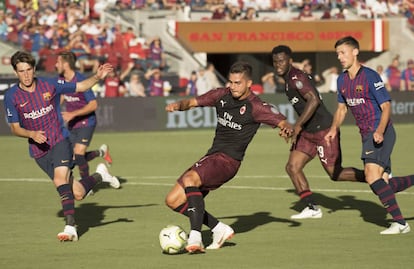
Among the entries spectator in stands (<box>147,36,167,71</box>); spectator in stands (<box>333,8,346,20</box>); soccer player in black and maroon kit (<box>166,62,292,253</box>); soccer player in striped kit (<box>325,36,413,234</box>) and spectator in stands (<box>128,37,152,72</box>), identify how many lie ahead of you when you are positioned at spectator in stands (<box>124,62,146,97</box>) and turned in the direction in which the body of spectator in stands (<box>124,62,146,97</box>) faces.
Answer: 2

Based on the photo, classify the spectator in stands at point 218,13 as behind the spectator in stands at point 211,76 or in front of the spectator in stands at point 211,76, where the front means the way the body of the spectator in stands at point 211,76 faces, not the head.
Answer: behind

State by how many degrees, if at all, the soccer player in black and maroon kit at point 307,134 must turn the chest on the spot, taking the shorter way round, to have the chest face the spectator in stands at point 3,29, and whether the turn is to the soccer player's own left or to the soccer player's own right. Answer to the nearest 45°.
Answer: approximately 90° to the soccer player's own right

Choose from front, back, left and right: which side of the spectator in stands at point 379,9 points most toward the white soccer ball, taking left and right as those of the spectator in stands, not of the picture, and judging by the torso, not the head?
front

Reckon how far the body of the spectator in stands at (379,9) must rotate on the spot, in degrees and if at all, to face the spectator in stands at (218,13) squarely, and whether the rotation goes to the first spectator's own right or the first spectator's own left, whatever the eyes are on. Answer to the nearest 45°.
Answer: approximately 45° to the first spectator's own right

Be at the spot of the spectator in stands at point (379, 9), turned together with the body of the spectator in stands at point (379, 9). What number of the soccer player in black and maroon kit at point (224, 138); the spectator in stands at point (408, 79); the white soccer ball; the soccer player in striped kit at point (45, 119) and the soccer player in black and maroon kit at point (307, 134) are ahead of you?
5

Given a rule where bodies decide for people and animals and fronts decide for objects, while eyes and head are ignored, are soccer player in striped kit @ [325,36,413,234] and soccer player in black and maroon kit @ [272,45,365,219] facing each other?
no

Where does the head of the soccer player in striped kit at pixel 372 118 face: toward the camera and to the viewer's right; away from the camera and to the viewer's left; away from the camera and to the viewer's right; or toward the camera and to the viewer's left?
toward the camera and to the viewer's left

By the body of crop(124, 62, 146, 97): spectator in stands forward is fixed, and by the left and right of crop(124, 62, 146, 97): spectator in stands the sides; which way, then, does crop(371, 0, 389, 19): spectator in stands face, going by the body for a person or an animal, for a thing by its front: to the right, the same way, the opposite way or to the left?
the same way

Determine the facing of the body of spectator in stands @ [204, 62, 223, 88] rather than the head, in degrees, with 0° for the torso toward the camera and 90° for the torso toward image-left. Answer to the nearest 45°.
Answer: approximately 45°

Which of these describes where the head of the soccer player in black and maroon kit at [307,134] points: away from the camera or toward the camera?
toward the camera

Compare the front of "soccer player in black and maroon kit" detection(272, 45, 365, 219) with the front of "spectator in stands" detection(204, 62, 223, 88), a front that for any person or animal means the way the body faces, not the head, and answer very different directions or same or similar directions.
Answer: same or similar directions

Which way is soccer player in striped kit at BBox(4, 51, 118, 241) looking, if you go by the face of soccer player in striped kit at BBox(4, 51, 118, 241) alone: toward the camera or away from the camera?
toward the camera

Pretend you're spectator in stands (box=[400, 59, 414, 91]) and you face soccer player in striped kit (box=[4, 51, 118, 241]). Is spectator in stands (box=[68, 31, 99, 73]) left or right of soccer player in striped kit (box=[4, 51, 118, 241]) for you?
right

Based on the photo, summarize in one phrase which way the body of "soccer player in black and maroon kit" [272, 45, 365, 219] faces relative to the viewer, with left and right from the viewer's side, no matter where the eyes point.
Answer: facing the viewer and to the left of the viewer
